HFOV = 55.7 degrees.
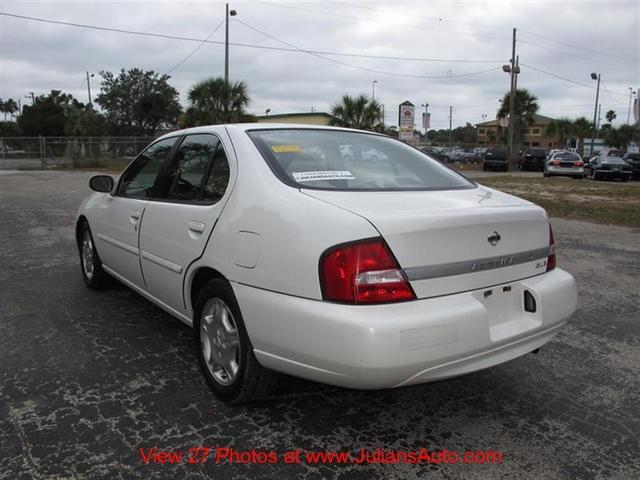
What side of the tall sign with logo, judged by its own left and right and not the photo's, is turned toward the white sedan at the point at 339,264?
front

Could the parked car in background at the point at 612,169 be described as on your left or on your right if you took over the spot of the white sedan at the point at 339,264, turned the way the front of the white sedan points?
on your right

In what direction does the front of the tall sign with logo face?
toward the camera

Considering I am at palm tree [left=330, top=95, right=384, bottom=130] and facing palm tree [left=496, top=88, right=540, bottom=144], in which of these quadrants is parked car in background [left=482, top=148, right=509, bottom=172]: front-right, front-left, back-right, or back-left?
front-right

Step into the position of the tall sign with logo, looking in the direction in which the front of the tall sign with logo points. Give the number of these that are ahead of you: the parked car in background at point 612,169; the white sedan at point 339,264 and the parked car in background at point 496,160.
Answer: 1

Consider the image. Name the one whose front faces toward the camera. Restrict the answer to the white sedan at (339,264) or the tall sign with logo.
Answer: the tall sign with logo

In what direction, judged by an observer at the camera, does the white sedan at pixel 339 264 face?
facing away from the viewer and to the left of the viewer

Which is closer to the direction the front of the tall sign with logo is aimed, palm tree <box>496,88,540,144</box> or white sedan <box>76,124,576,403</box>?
the white sedan

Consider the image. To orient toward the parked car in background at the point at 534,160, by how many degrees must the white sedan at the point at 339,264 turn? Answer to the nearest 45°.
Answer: approximately 45° to its right

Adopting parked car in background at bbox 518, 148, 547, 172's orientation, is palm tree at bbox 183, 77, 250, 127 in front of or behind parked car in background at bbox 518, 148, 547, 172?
in front

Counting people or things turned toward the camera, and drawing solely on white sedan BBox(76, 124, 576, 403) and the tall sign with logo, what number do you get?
1
